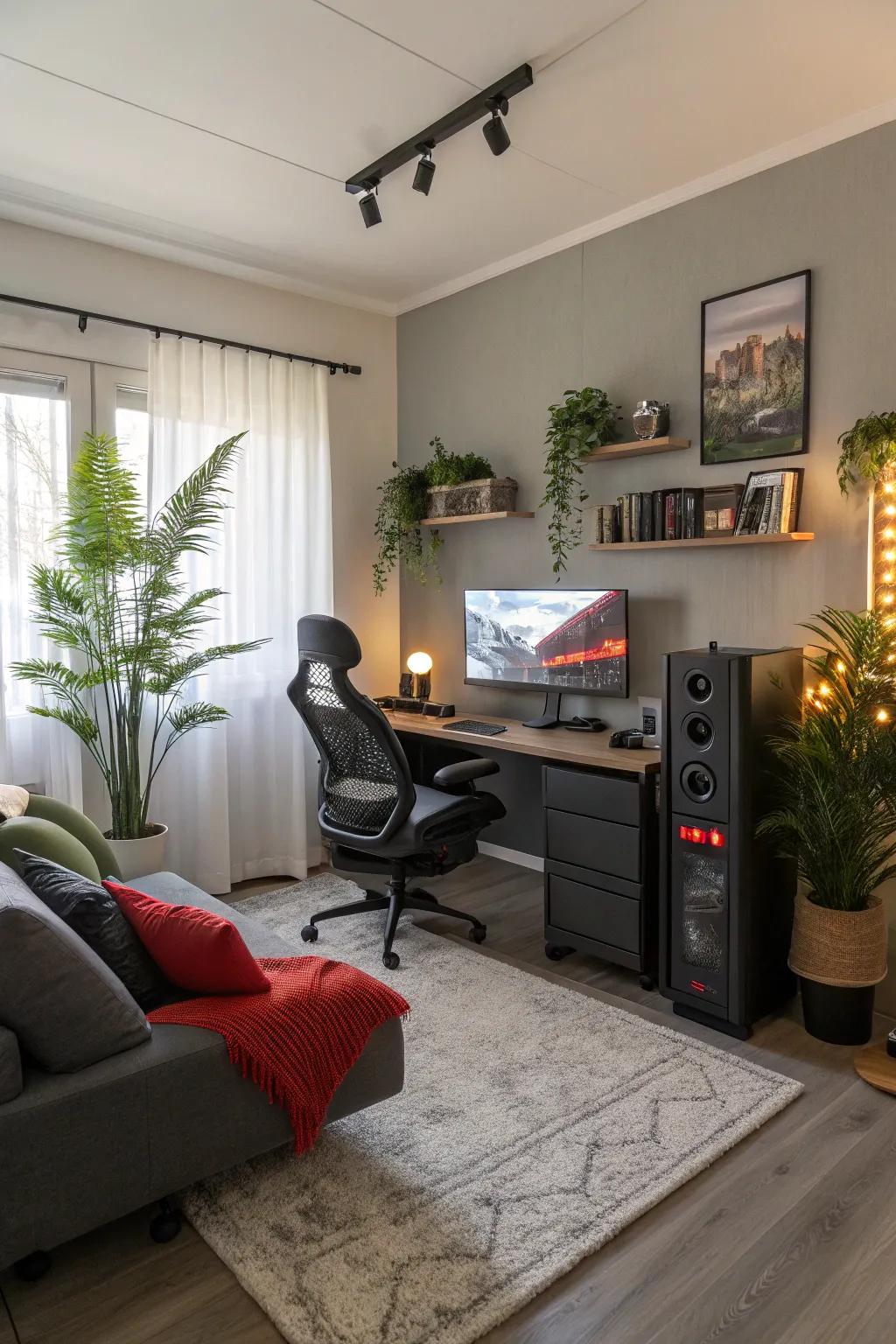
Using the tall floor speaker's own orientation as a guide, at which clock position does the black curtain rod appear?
The black curtain rod is roughly at 2 o'clock from the tall floor speaker.

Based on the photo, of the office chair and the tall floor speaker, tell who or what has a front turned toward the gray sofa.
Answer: the tall floor speaker

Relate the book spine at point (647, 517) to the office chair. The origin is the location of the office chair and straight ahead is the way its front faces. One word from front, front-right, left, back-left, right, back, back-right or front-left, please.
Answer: front-right

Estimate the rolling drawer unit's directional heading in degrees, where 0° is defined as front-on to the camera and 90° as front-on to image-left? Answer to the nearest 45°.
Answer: approximately 45°

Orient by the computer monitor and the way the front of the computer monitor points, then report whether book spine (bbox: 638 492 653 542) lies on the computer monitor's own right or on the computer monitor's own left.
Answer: on the computer monitor's own left

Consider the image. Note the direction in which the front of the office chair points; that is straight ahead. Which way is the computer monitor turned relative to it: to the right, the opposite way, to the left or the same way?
the opposite way

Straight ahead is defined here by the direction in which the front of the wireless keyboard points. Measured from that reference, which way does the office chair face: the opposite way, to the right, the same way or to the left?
the opposite way

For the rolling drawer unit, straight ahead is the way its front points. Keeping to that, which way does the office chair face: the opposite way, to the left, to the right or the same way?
the opposite way
